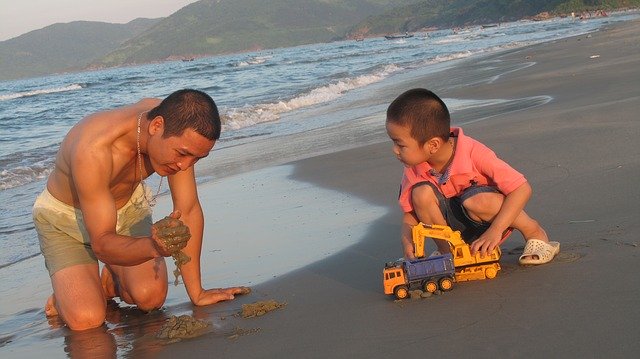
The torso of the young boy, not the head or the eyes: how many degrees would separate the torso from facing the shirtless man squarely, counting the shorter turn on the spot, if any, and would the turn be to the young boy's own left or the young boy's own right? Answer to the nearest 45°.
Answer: approximately 45° to the young boy's own right

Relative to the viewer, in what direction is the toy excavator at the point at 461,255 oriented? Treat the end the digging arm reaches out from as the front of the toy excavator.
to the viewer's left

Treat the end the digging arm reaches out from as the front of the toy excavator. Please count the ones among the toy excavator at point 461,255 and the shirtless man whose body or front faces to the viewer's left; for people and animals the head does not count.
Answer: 1

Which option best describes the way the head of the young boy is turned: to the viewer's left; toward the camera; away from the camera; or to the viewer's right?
to the viewer's left

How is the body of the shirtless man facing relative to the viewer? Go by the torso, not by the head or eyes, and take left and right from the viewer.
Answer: facing the viewer and to the right of the viewer

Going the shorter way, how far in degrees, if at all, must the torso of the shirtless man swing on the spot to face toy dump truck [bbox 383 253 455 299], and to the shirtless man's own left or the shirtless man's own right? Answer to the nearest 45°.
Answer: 0° — they already face it

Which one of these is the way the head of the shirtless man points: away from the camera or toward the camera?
toward the camera

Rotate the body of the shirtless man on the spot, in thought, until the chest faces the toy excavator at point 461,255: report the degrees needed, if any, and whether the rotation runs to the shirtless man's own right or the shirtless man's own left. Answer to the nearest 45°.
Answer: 0° — they already face it

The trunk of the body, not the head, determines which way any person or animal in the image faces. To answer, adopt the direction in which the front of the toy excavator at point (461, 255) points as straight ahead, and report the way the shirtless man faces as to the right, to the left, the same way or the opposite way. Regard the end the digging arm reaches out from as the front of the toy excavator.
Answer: the opposite way
